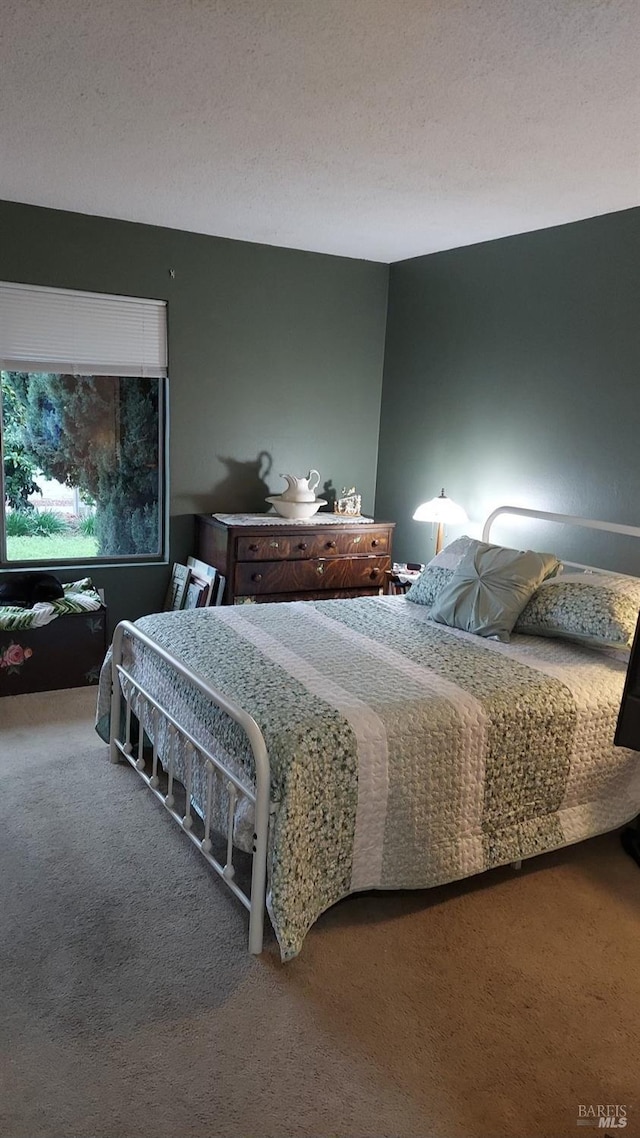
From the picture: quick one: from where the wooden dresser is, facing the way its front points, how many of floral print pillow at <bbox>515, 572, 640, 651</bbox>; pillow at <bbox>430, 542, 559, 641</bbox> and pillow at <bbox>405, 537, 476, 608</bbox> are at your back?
0

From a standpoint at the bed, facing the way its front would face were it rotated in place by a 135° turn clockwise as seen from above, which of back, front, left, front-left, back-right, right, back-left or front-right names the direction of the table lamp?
front

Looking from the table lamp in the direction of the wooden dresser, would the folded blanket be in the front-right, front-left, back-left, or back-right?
front-left

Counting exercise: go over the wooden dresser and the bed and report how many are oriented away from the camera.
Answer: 0

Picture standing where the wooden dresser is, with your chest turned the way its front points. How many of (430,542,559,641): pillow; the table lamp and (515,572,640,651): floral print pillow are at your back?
0

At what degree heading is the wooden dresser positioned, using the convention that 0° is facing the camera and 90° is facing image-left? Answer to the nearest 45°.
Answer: approximately 315°

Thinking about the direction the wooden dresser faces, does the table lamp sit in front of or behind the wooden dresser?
in front

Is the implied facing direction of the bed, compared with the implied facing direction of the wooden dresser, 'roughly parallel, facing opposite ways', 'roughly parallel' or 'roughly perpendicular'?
roughly perpendicular

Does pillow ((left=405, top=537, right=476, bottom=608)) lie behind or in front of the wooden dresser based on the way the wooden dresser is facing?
in front

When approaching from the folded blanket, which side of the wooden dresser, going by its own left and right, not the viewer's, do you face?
right
